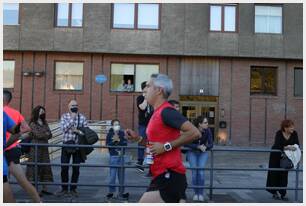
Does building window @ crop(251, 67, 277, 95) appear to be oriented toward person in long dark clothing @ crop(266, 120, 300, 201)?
yes

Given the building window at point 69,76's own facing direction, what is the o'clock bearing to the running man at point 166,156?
The running man is roughly at 12 o'clock from the building window.

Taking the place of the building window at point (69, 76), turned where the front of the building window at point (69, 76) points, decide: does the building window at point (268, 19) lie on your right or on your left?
on your left

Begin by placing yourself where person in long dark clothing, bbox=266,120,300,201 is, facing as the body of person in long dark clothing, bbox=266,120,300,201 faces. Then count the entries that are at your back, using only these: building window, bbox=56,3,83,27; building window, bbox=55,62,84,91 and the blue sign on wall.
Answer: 3
